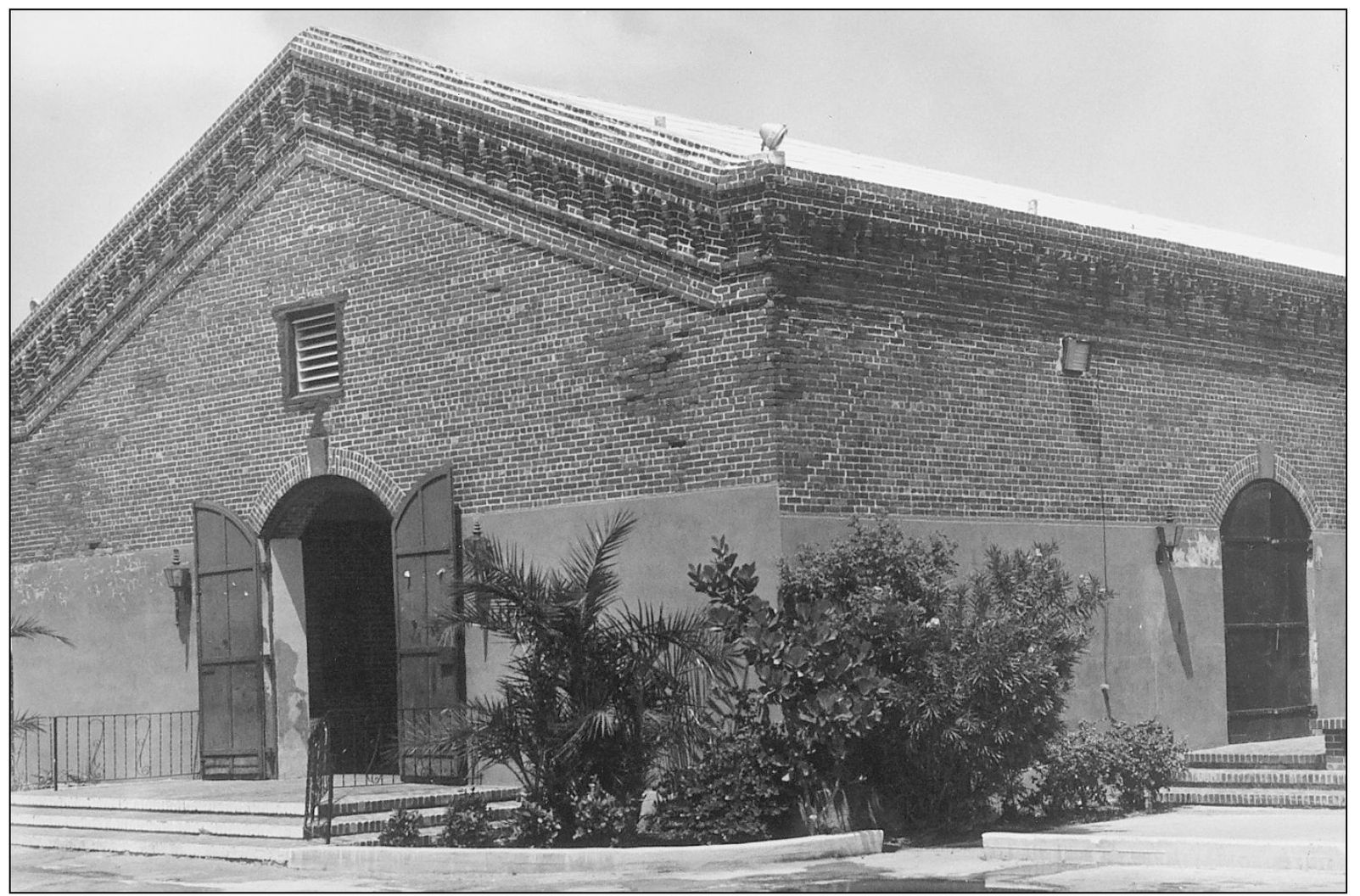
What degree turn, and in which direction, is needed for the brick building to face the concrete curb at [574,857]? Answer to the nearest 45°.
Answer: approximately 45° to its left

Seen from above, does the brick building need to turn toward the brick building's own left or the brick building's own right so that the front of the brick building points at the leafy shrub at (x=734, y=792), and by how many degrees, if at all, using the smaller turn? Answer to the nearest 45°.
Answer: approximately 45° to the brick building's own left

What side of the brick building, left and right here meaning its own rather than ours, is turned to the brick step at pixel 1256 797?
left

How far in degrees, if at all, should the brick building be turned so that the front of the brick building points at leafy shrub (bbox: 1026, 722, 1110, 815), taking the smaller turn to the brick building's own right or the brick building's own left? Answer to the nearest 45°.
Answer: approximately 90° to the brick building's own left

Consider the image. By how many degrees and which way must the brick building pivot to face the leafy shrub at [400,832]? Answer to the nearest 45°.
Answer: approximately 45° to its left

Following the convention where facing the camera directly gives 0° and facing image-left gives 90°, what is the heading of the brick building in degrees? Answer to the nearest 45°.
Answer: approximately 45°

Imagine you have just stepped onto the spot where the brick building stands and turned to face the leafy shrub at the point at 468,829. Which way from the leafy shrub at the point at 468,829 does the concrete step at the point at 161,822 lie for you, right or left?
right

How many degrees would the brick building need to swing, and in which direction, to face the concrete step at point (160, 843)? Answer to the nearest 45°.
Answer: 0° — it already faces it

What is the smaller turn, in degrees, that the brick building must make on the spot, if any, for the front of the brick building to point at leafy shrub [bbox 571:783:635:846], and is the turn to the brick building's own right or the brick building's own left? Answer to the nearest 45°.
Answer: approximately 45° to the brick building's own left
